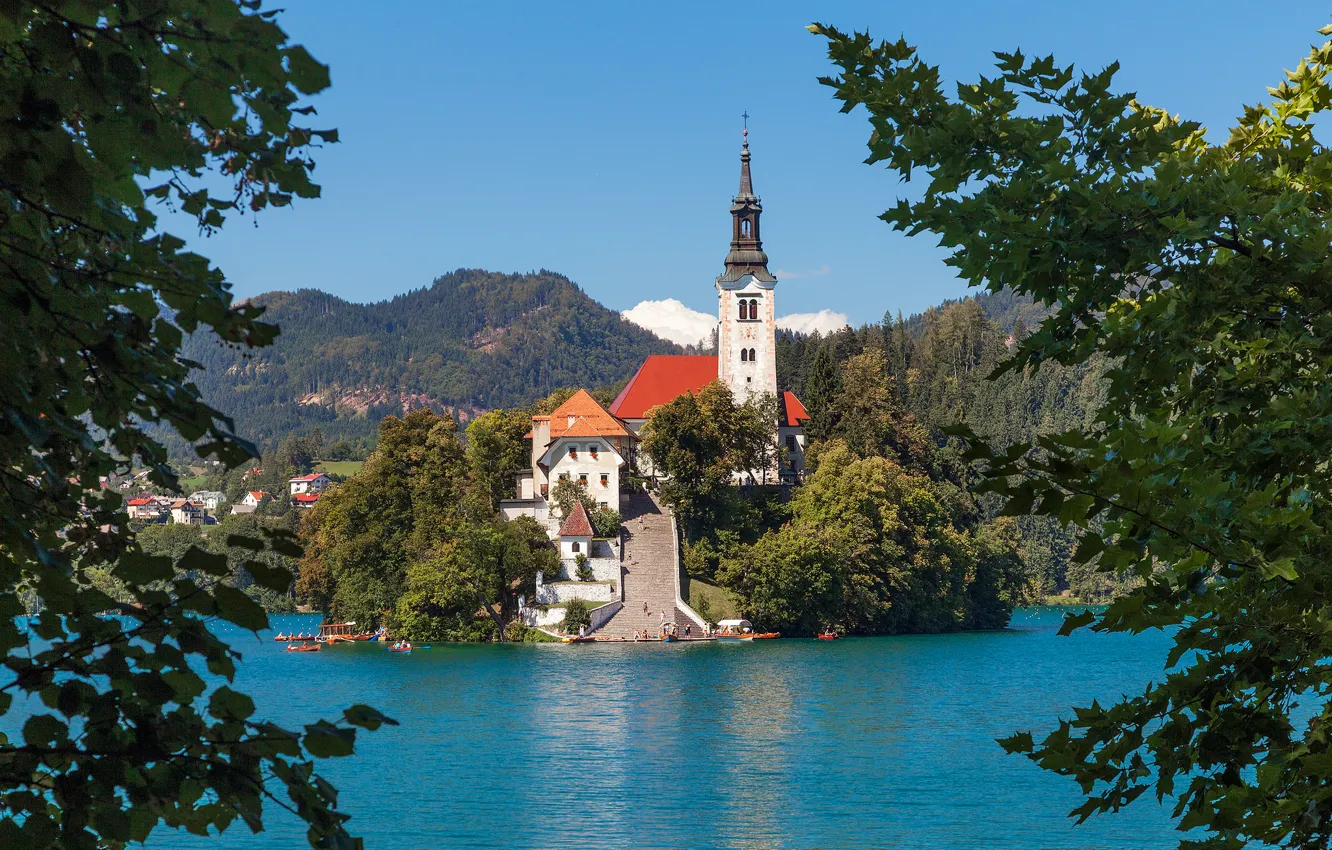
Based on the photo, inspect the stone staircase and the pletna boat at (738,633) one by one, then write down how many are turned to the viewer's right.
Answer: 1

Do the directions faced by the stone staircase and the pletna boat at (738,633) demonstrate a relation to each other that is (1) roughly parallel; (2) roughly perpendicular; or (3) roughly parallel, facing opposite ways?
roughly perpendicular

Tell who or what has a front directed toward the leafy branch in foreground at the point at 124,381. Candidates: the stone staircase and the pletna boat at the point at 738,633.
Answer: the stone staircase

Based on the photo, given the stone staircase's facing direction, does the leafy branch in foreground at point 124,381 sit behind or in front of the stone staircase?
in front

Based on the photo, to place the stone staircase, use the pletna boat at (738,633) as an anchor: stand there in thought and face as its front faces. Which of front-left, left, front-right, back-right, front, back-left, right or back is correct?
back

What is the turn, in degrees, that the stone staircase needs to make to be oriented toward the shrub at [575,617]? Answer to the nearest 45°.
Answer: approximately 45° to its right

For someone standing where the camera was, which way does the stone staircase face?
facing the viewer

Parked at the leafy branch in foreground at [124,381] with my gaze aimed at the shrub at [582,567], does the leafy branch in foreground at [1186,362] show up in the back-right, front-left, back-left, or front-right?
front-right

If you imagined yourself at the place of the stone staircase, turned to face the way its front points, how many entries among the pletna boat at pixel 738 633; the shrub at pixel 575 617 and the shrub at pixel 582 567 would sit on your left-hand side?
1

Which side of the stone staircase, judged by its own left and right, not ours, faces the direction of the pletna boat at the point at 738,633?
left

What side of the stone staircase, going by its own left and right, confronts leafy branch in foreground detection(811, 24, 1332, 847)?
front

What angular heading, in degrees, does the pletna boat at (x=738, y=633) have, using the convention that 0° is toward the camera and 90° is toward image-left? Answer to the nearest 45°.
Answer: approximately 270°

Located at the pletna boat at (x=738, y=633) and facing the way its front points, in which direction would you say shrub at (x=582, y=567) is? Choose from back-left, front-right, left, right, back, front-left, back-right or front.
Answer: back

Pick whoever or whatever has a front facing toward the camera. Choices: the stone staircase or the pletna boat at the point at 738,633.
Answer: the stone staircase

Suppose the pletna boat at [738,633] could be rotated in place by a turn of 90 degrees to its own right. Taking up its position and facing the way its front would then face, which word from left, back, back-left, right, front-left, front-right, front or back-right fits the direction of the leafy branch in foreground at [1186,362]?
front
